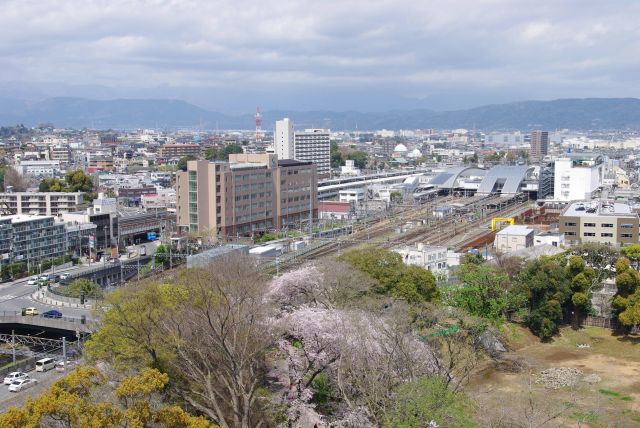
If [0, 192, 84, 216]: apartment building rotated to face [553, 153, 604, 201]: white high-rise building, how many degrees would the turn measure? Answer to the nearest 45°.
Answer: approximately 90° to its left

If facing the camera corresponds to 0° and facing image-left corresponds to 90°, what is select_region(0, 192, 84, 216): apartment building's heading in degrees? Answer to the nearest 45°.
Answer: approximately 0°

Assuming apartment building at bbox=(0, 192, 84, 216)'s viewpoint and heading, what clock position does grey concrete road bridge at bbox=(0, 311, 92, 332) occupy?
The grey concrete road bridge is roughly at 12 o'clock from the apartment building.

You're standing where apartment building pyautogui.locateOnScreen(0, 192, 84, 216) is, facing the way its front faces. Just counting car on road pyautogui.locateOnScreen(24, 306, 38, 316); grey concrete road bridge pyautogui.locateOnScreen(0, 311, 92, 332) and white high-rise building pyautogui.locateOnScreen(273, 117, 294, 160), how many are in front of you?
2

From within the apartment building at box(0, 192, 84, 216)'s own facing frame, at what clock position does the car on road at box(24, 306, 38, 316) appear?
The car on road is roughly at 12 o'clock from the apartment building.

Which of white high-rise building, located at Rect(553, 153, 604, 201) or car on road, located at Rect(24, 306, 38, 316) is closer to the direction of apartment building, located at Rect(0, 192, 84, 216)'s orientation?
the car on road

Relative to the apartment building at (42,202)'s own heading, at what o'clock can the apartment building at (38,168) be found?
the apartment building at (38,168) is roughly at 6 o'clock from the apartment building at (42,202).

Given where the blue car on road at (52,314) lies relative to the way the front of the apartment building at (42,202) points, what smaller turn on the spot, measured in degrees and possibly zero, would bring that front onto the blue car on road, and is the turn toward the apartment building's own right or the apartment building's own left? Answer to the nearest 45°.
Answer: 0° — it already faces it

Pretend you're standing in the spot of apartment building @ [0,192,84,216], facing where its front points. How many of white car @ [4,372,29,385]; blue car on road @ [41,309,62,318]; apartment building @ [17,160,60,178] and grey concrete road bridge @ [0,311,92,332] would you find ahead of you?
3

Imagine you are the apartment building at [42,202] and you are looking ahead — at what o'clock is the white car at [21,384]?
The white car is roughly at 12 o'clock from the apartment building.

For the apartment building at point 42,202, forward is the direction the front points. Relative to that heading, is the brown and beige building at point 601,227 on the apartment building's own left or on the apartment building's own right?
on the apartment building's own left
